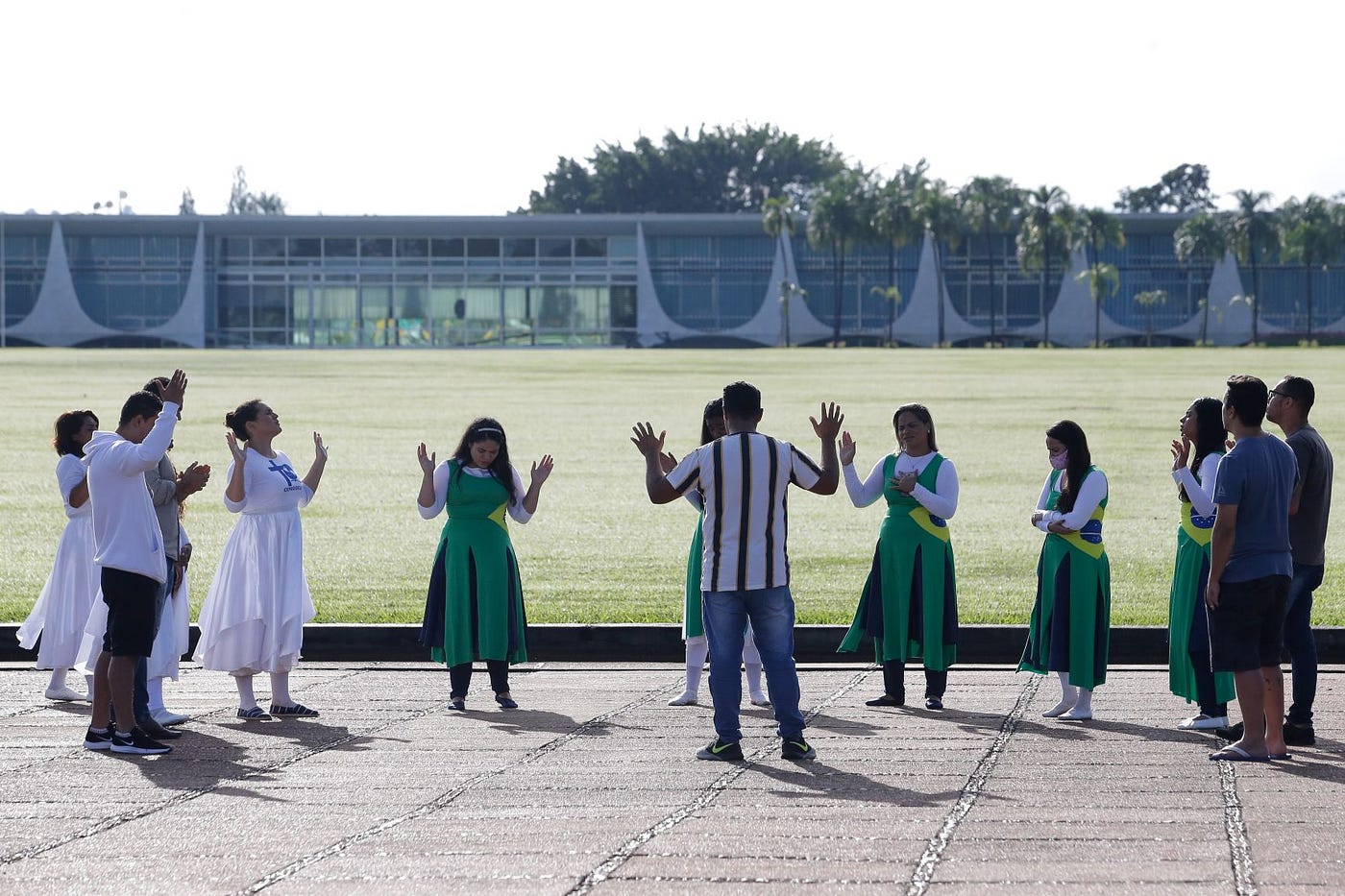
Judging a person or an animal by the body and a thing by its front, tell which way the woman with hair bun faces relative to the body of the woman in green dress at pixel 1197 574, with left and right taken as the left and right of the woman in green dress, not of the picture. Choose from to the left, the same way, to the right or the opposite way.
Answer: the opposite way

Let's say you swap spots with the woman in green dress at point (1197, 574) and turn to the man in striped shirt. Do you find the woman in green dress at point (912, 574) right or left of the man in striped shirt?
right

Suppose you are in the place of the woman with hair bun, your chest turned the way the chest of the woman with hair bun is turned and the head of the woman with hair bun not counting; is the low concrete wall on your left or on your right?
on your left

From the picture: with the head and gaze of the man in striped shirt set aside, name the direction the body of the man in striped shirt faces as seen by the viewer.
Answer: away from the camera

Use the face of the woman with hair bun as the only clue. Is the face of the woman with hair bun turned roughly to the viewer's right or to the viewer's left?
to the viewer's right

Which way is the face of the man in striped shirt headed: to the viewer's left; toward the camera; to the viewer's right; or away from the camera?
away from the camera

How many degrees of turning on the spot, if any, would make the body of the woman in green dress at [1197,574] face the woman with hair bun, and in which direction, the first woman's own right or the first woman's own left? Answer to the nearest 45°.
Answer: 0° — they already face them

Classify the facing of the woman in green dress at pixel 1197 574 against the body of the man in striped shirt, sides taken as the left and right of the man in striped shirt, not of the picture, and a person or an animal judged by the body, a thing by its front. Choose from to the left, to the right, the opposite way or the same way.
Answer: to the left

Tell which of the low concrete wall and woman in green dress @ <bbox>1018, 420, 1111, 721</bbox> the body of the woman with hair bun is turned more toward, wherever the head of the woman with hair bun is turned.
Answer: the woman in green dress

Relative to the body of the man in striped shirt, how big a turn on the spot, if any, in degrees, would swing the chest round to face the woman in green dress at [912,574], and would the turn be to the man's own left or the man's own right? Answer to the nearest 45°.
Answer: approximately 45° to the man's own right

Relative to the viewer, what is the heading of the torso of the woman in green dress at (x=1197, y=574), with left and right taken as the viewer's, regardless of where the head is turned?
facing to the left of the viewer
